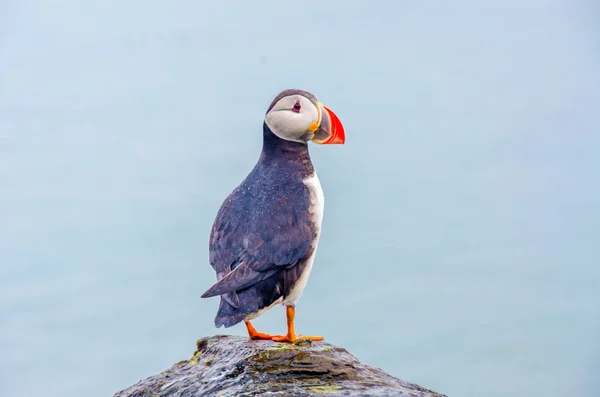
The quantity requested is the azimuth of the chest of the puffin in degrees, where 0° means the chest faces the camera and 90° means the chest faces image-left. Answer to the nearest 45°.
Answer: approximately 270°
